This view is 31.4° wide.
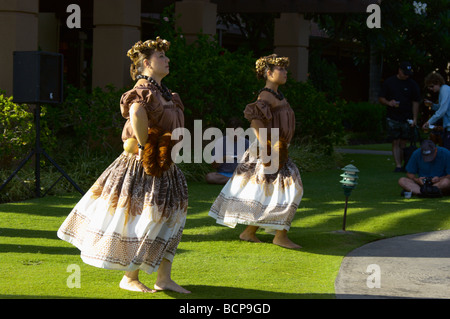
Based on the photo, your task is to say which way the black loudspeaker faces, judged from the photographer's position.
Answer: facing the viewer and to the right of the viewer

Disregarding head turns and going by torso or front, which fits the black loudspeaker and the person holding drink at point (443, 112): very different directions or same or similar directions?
very different directions

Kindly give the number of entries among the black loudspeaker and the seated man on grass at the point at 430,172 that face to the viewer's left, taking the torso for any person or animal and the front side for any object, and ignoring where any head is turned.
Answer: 0

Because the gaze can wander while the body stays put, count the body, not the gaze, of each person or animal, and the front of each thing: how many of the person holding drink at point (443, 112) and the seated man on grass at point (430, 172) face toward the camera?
1

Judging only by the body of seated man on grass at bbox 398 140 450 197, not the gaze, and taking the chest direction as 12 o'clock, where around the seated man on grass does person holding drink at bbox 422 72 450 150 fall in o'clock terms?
The person holding drink is roughly at 6 o'clock from the seated man on grass.

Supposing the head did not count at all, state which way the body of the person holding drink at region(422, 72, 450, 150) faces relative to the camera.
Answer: to the viewer's left

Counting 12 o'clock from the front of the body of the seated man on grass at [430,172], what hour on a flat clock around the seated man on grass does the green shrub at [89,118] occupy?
The green shrub is roughly at 3 o'clock from the seated man on grass.

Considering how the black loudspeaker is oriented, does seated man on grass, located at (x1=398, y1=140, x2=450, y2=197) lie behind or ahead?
ahead

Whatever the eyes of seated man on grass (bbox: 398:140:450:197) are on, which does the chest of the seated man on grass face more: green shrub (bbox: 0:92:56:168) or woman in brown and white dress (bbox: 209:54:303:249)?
the woman in brown and white dress

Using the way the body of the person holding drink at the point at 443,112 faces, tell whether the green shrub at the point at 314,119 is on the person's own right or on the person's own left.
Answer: on the person's own right

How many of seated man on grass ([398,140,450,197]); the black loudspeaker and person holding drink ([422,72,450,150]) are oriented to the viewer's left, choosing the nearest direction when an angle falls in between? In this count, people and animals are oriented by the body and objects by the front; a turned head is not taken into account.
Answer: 1

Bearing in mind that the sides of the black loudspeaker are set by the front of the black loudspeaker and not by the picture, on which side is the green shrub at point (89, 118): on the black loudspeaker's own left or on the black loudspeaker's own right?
on the black loudspeaker's own left

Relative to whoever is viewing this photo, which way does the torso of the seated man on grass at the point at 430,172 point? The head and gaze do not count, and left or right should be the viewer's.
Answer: facing the viewer

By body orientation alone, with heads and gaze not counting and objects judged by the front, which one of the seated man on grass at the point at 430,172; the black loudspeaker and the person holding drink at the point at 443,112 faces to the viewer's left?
the person holding drink

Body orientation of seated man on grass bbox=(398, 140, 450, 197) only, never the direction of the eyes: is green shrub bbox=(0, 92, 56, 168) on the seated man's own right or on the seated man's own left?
on the seated man's own right
